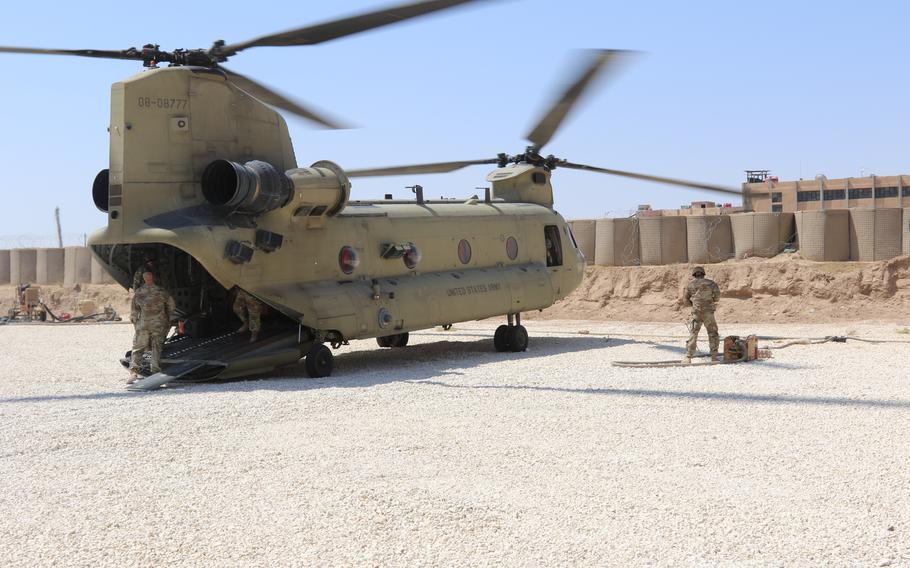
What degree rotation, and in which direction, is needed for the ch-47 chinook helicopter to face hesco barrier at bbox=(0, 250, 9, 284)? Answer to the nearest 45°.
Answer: approximately 90° to its left

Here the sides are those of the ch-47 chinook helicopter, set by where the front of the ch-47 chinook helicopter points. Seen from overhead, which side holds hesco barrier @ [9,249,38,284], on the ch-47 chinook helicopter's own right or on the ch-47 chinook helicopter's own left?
on the ch-47 chinook helicopter's own left

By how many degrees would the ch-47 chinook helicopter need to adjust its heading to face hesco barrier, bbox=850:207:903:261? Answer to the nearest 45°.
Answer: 0° — it already faces it

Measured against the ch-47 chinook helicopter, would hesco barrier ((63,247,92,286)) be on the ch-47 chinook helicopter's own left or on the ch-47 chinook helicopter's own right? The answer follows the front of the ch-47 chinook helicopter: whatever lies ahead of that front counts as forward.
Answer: on the ch-47 chinook helicopter's own left

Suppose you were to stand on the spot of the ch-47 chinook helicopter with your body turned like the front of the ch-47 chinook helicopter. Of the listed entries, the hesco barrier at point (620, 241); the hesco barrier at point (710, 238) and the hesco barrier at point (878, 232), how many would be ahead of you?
3

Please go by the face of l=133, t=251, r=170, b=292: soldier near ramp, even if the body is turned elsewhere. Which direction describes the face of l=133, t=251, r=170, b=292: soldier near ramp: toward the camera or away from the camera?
toward the camera

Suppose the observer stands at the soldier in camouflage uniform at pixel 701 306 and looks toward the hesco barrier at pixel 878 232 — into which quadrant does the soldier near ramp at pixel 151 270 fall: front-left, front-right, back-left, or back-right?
back-left

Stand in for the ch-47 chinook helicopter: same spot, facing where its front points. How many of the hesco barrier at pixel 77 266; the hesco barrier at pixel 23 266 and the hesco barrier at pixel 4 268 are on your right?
0

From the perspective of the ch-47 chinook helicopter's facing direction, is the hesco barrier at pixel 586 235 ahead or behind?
ahead

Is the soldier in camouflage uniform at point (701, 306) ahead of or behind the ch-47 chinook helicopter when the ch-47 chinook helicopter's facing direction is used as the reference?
ahead

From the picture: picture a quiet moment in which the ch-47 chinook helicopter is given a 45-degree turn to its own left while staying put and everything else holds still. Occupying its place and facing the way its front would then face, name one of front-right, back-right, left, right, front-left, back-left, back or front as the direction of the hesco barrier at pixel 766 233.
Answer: front-right

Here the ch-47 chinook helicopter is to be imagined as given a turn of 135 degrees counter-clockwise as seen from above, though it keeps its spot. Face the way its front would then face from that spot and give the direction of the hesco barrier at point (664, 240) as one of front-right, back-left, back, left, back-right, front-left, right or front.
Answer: back-right

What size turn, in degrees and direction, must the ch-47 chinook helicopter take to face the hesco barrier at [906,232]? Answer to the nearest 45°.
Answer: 0° — it already faces it

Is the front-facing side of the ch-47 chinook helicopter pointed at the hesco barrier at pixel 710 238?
yes

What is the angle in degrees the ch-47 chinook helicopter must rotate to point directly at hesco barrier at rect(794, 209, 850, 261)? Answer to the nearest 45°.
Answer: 0° — it already faces it

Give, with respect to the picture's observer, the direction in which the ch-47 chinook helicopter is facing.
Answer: facing away from the viewer and to the right of the viewer
